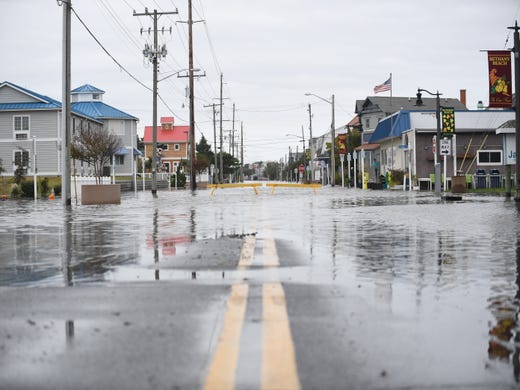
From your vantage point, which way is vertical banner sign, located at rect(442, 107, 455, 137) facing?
toward the camera

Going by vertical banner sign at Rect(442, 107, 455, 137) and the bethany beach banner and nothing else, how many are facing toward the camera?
2

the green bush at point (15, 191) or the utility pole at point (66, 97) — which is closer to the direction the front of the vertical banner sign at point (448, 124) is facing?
the utility pole

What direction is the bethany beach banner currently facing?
toward the camera

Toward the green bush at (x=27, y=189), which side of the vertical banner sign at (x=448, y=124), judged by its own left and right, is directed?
right

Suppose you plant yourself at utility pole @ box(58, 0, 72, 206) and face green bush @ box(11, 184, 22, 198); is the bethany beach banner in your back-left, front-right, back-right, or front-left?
back-right

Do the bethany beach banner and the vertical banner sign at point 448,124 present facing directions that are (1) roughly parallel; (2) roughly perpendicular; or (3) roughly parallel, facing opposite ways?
roughly parallel

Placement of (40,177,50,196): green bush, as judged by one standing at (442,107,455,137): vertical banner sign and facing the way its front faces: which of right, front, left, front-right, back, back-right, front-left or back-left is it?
right

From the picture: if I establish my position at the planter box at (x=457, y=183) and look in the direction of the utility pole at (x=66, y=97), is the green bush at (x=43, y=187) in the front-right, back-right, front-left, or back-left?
front-right

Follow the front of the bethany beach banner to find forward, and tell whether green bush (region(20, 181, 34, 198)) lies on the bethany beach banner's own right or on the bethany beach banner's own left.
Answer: on the bethany beach banner's own right

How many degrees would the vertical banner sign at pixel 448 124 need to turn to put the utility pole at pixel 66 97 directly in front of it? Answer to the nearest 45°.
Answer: approximately 45° to its right
